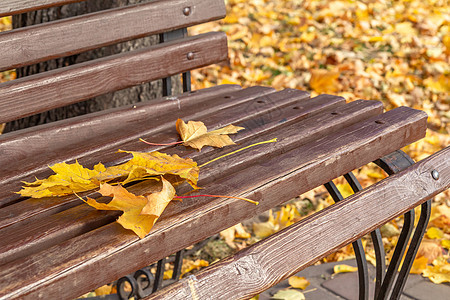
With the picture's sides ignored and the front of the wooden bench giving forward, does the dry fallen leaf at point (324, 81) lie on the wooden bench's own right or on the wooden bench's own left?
on the wooden bench's own left

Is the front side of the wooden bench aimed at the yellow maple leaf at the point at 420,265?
no

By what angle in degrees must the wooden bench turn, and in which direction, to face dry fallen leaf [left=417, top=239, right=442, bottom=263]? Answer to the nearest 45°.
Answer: approximately 90° to its left

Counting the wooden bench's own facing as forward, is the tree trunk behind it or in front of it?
behind

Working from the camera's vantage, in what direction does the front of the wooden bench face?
facing the viewer and to the right of the viewer

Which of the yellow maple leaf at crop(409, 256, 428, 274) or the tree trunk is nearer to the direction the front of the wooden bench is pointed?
the yellow maple leaf

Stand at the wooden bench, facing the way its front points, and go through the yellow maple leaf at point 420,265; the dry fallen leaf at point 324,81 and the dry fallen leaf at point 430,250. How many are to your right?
0

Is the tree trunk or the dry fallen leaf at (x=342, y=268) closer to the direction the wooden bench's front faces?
the dry fallen leaf

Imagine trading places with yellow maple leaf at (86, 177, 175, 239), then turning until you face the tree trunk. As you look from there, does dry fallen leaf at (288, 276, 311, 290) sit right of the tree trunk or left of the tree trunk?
right

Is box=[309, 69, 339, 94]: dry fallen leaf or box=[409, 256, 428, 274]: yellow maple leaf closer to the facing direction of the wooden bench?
the yellow maple leaf
